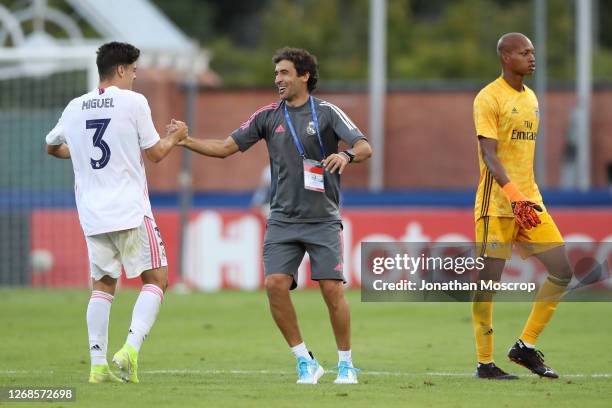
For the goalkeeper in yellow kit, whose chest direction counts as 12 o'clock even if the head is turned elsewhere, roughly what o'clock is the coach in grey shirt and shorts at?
The coach in grey shirt and shorts is roughly at 4 o'clock from the goalkeeper in yellow kit.

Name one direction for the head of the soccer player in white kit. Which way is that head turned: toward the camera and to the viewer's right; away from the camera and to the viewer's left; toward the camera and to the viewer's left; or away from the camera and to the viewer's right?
away from the camera and to the viewer's right

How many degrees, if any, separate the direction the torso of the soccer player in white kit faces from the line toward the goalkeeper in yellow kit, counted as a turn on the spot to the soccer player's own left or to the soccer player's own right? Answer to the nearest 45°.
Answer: approximately 45° to the soccer player's own right

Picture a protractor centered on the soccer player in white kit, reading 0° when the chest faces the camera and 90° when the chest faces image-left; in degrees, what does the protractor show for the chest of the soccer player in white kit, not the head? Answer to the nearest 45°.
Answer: approximately 225°

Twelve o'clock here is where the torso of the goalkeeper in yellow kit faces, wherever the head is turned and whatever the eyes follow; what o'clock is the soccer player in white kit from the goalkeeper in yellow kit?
The soccer player in white kit is roughly at 4 o'clock from the goalkeeper in yellow kit.

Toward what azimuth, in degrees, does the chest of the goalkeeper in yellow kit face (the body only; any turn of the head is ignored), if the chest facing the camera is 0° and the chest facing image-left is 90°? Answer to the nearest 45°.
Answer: approximately 315°
